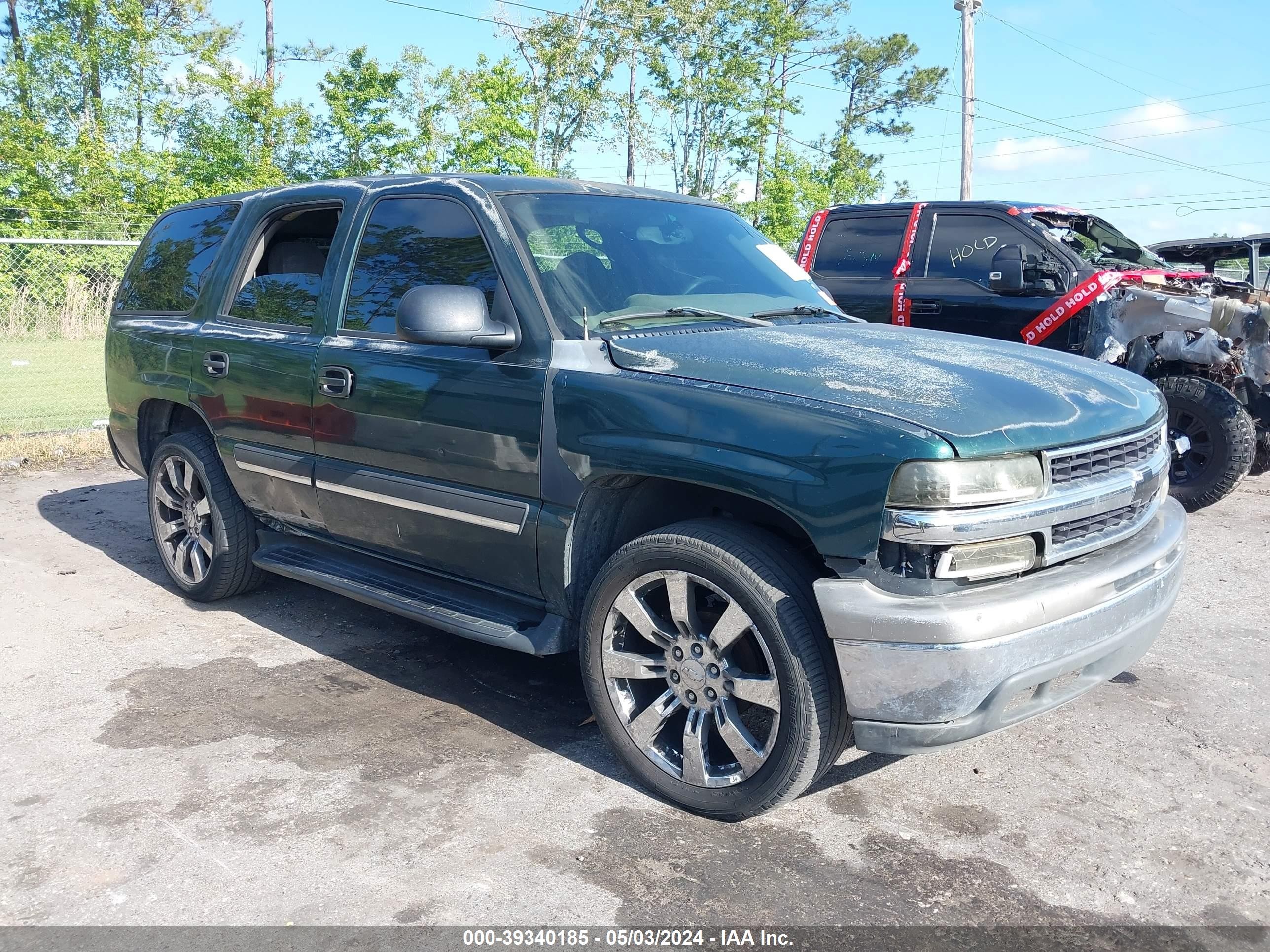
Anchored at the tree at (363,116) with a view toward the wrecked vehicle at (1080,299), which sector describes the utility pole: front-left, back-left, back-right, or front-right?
front-left

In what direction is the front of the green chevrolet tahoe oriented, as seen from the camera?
facing the viewer and to the right of the viewer

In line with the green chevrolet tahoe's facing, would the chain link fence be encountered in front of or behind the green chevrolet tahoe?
behind

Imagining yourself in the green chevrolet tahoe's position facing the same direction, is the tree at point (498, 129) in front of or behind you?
behind

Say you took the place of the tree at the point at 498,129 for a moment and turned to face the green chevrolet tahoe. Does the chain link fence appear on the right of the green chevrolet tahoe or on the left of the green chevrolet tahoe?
right

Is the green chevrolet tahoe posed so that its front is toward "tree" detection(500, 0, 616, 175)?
no

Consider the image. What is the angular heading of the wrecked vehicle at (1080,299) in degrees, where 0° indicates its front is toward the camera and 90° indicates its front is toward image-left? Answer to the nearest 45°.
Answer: approximately 315°

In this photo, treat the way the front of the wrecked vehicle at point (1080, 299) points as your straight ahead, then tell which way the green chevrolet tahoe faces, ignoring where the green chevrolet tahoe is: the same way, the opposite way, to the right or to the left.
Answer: the same way

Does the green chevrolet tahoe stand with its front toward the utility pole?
no

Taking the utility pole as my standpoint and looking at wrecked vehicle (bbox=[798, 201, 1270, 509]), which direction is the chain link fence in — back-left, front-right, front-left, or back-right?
front-right

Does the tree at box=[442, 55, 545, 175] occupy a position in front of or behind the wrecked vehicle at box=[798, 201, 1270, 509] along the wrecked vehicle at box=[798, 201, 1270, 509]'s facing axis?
behind

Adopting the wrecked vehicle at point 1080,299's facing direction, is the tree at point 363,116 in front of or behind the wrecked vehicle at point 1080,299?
behind

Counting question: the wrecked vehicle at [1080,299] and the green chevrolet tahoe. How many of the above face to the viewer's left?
0

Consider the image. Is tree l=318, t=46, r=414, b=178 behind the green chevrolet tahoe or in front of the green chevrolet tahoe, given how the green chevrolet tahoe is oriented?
behind
